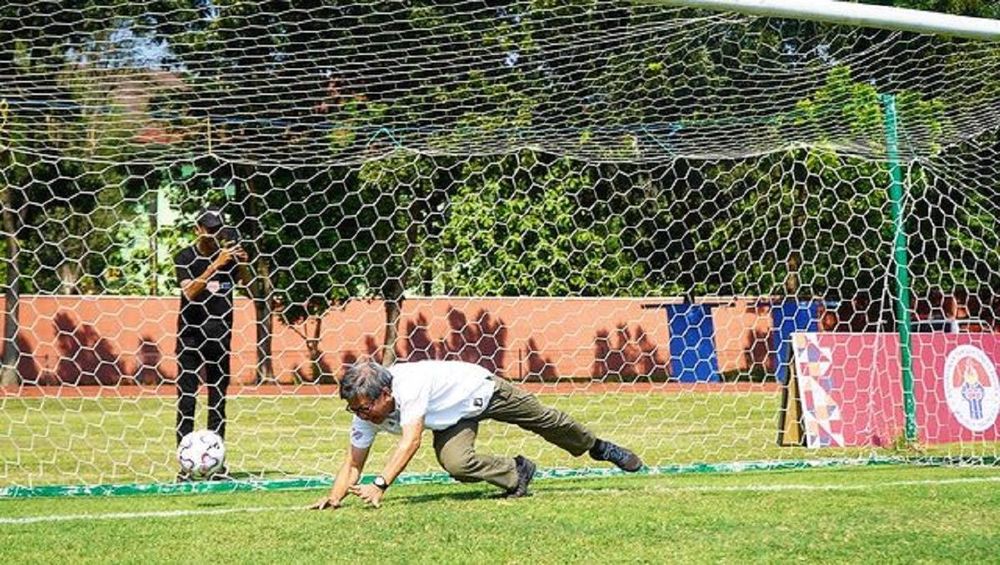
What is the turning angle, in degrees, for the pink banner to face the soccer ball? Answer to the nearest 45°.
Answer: approximately 45° to its right

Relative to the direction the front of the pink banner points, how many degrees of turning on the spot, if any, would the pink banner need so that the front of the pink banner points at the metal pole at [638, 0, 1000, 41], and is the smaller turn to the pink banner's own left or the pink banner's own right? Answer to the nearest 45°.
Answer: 0° — it already faces it

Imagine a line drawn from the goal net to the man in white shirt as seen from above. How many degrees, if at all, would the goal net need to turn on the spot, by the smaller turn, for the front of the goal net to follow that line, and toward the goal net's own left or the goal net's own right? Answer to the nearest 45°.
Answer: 0° — it already faces them

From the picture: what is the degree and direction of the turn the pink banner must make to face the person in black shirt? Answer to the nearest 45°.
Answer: approximately 45° to its right

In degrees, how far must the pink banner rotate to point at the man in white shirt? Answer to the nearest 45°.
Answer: approximately 45° to its right

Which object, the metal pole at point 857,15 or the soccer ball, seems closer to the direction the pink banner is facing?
the metal pole

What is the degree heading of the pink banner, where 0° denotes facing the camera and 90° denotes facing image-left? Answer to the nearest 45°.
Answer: approximately 0°
